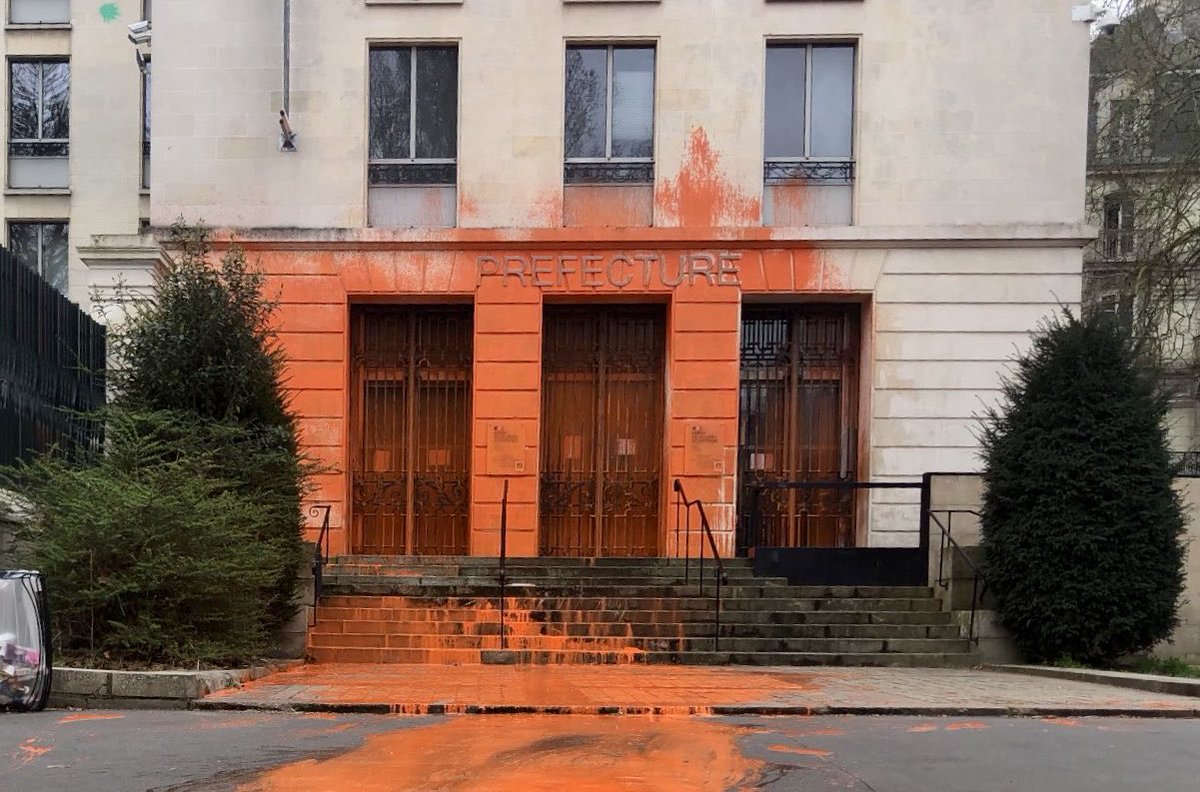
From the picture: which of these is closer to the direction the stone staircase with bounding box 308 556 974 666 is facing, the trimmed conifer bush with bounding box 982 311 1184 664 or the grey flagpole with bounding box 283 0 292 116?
the trimmed conifer bush

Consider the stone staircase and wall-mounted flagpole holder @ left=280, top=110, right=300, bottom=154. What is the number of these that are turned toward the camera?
2

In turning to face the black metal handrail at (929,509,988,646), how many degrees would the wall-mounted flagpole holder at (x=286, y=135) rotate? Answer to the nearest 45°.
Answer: approximately 45° to its left

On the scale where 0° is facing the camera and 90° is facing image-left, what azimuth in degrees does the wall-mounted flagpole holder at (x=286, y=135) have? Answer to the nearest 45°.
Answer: approximately 0°
